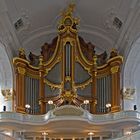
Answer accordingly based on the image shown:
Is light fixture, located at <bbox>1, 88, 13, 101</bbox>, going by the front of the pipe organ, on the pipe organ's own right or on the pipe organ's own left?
on the pipe organ's own right

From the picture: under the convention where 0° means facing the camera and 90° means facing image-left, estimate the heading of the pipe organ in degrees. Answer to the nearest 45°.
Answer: approximately 0°
